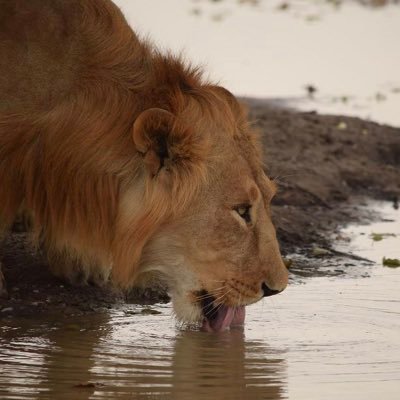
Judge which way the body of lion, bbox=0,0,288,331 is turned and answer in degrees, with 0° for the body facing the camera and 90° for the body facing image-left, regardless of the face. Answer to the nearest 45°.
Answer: approximately 270°
